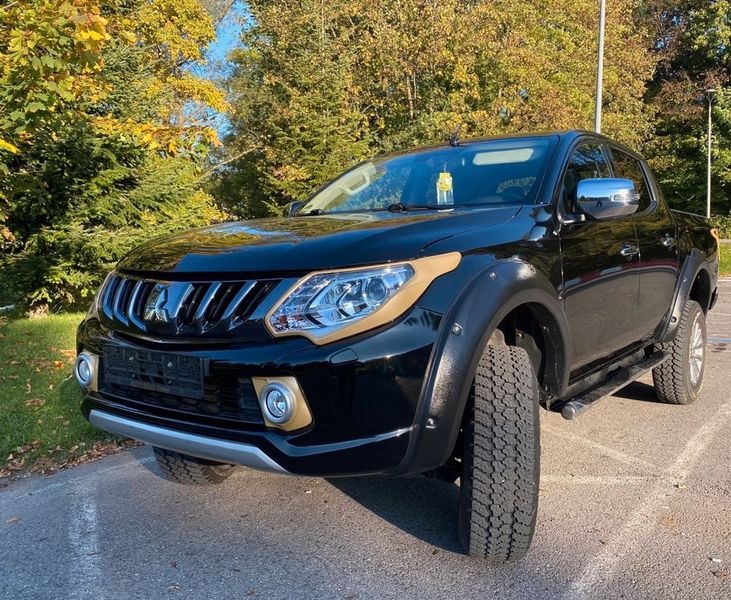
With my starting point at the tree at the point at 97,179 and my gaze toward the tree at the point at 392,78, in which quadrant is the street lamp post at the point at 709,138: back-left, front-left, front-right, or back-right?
front-right

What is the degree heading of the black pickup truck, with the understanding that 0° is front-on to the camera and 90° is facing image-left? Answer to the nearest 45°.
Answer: approximately 45°

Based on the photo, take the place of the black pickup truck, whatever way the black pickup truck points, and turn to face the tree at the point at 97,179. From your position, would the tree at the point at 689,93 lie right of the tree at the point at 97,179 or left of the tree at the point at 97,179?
right

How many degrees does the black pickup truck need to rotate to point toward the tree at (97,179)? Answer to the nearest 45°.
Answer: approximately 90° to its right

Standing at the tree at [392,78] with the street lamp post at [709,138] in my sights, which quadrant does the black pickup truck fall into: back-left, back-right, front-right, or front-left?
back-right

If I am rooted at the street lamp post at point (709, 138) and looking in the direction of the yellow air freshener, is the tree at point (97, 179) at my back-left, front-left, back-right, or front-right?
front-right

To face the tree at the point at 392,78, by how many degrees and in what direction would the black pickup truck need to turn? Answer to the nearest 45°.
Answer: approximately 135° to its right

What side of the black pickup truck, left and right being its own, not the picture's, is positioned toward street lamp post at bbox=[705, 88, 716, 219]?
back

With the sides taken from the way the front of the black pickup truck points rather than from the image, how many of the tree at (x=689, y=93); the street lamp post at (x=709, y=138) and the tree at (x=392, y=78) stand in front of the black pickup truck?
0

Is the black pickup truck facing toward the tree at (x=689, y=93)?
no

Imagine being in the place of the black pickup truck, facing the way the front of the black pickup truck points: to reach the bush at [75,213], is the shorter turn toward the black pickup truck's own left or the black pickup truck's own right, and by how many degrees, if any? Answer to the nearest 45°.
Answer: approximately 90° to the black pickup truck's own right
